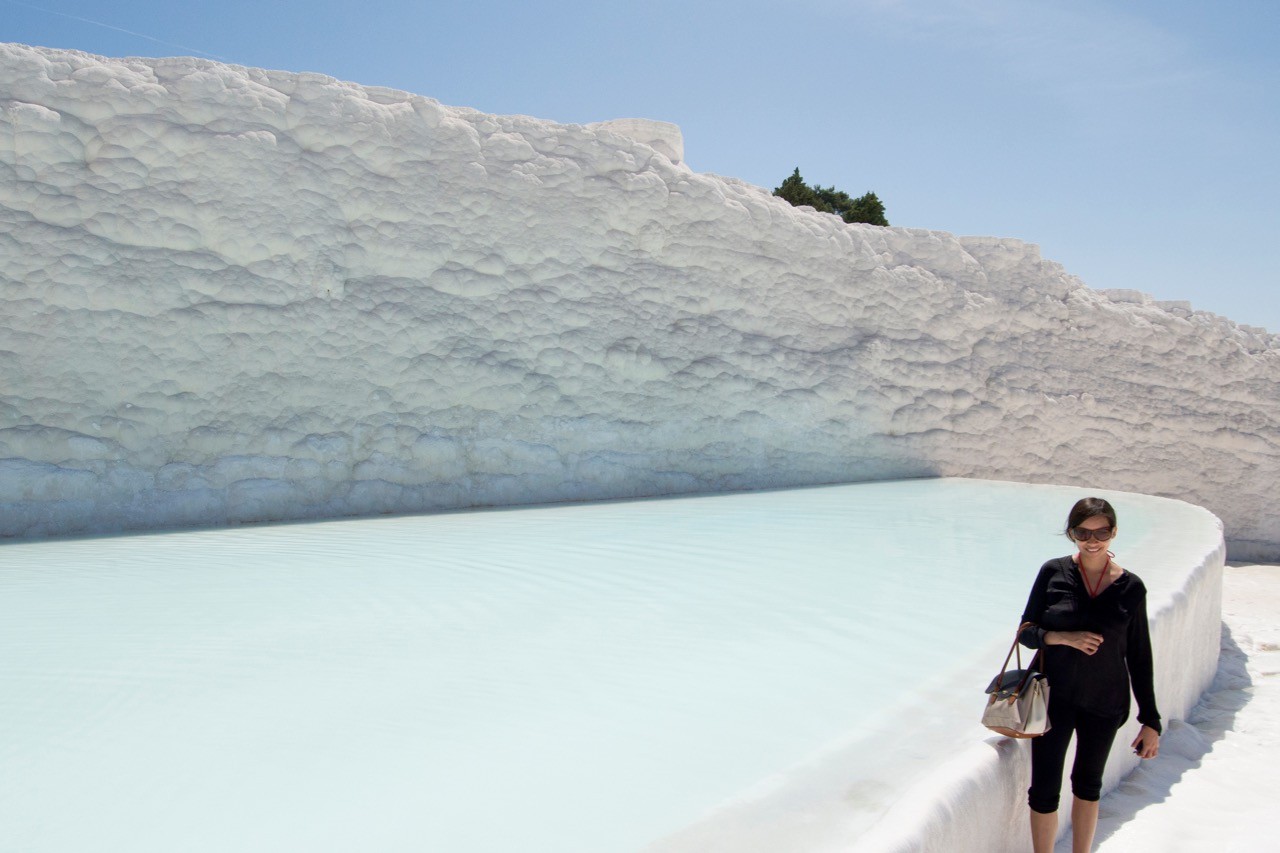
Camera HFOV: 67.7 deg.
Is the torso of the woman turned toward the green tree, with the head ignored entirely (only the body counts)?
no

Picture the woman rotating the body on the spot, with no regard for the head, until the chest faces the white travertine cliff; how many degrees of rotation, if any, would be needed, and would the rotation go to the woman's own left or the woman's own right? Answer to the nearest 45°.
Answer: approximately 135° to the woman's own right

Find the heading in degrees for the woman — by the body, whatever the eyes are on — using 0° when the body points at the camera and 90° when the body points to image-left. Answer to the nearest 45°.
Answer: approximately 0°

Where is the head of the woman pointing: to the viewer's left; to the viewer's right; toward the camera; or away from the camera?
toward the camera
